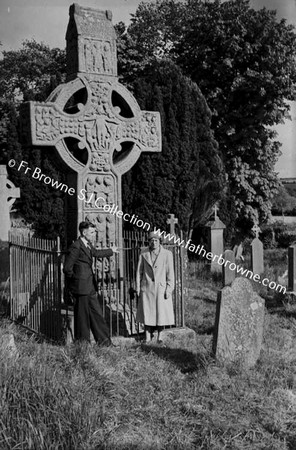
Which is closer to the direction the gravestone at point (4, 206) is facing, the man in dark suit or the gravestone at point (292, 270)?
the man in dark suit

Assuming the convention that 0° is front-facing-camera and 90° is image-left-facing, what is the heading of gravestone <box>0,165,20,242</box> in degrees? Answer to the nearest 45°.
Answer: approximately 0°

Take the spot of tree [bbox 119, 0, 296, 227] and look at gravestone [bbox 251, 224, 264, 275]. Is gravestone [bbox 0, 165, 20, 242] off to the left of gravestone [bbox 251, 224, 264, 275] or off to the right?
right

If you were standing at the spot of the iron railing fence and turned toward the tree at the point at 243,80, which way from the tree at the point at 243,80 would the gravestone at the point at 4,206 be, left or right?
left
